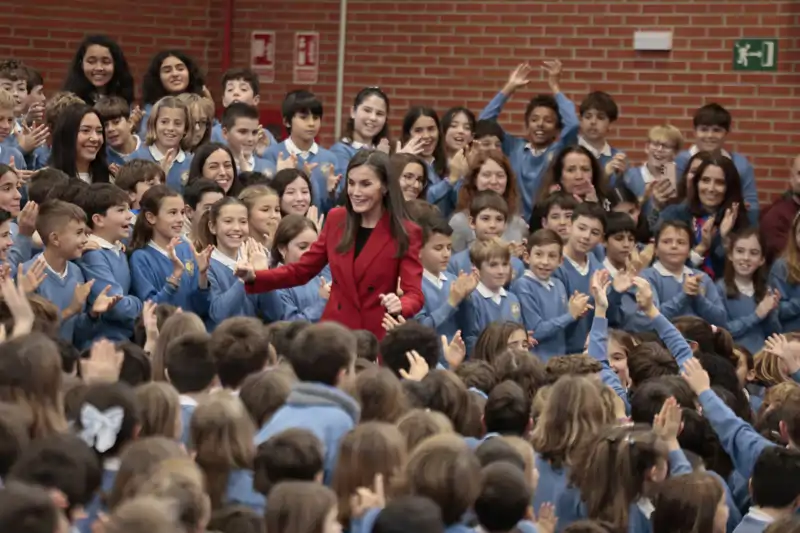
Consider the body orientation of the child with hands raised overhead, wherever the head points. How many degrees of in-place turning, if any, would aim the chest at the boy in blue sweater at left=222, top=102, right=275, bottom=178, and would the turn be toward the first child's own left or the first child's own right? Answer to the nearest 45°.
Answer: approximately 45° to the first child's own right

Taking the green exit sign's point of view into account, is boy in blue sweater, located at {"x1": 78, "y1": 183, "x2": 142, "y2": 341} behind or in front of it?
in front

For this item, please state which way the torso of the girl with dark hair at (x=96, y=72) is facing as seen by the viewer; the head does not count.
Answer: toward the camera

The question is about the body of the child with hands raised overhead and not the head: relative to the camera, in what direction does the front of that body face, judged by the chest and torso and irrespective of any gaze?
toward the camera

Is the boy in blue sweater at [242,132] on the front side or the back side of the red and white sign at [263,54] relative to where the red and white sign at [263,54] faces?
on the front side

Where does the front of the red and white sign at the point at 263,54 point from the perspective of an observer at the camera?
facing the viewer

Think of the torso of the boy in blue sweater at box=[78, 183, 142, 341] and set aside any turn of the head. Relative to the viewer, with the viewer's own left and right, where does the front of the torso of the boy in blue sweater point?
facing the viewer and to the right of the viewer

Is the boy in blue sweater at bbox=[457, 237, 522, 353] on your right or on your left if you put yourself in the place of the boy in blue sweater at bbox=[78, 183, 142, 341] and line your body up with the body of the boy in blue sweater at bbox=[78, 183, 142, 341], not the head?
on your left

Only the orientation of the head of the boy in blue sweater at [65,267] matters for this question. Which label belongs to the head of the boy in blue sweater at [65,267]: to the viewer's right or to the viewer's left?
to the viewer's right

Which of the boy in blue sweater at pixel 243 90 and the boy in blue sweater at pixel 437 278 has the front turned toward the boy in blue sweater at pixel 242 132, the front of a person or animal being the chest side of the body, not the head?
the boy in blue sweater at pixel 243 90

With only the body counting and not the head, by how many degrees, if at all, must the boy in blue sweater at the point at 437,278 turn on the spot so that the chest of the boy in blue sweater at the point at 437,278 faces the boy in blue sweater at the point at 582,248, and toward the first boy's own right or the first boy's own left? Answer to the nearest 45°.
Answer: approximately 90° to the first boy's own left
